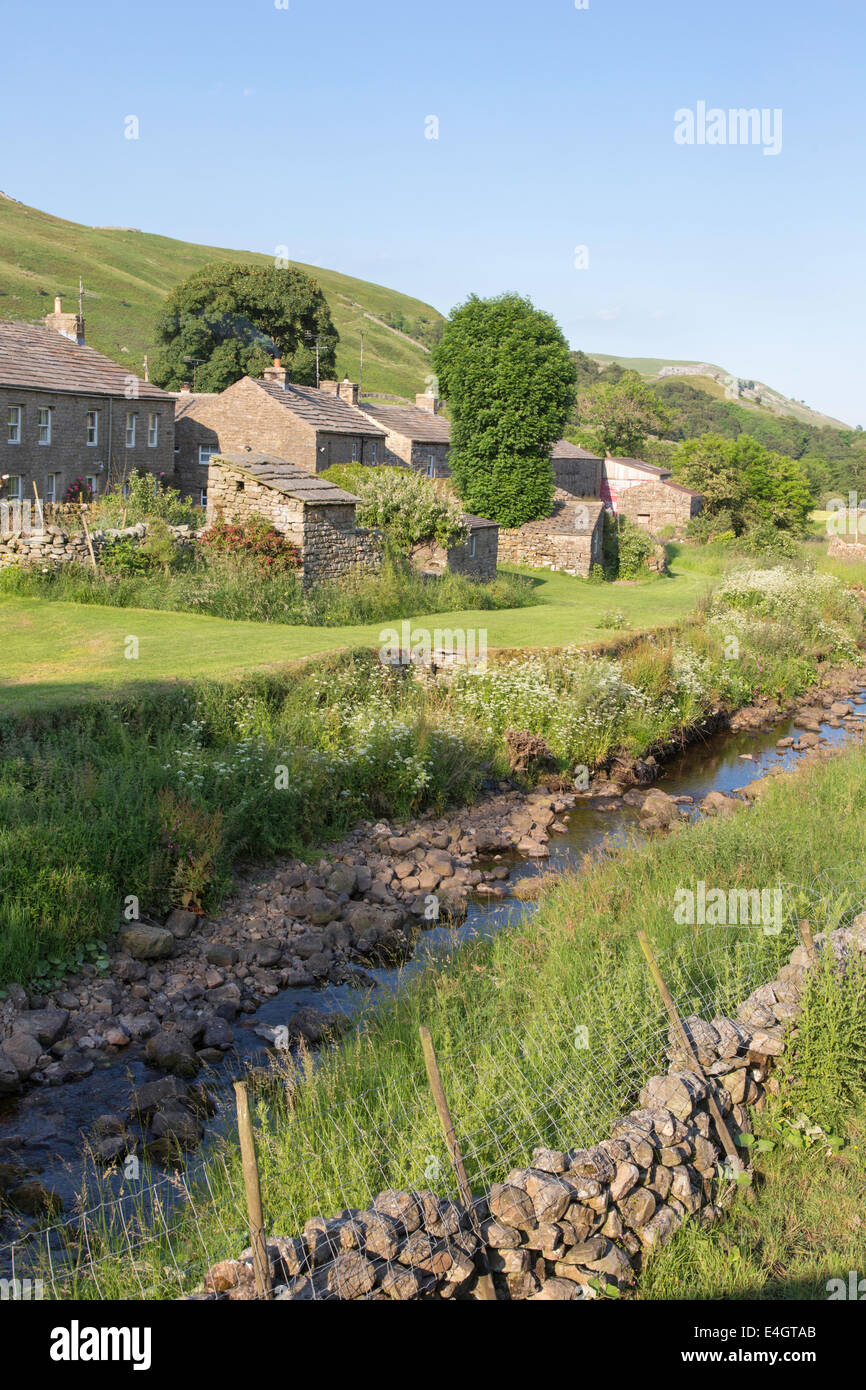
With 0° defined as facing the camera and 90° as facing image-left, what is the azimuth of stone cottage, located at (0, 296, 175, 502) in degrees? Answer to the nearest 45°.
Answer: approximately 315°

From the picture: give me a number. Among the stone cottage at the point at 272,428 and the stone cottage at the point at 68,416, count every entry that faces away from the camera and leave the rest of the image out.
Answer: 0

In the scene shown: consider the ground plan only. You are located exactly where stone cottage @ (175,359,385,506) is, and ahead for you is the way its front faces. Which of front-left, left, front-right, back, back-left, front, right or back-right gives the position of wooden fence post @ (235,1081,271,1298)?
front-right

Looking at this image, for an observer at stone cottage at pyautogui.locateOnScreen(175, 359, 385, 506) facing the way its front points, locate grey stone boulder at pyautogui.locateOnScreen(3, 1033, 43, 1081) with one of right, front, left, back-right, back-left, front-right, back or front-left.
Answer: front-right

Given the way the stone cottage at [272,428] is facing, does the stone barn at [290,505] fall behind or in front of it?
in front

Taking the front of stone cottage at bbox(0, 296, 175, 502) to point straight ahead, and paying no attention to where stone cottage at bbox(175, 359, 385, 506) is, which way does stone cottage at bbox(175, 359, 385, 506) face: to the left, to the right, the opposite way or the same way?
the same way

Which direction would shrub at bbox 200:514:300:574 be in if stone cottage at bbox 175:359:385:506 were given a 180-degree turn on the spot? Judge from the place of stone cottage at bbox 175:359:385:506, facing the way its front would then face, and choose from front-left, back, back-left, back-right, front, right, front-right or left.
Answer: back-left

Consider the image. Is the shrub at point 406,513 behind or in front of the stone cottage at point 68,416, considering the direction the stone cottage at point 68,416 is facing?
in front
